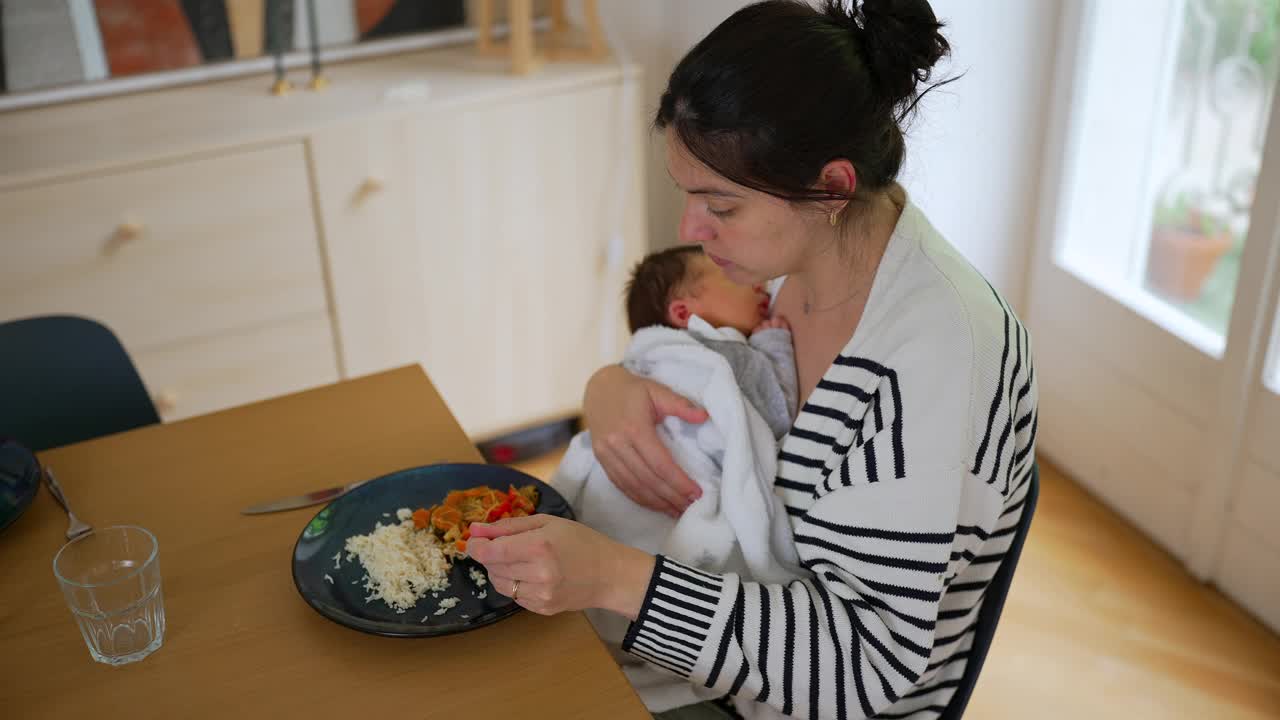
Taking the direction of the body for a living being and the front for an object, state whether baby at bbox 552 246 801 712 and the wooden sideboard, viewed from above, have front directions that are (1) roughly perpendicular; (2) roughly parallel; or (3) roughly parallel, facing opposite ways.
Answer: roughly perpendicular

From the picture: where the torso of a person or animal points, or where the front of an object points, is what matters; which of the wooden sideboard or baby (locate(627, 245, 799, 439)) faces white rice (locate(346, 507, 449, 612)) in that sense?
the wooden sideboard

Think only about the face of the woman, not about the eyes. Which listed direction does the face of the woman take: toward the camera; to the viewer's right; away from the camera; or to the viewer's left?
to the viewer's left

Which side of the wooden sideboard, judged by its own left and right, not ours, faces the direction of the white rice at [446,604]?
front

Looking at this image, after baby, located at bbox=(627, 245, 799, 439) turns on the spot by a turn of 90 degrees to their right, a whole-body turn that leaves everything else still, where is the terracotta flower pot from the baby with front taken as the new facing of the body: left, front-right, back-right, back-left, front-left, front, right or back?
back-left

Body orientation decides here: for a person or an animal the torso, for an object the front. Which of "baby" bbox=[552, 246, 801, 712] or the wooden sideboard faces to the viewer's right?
the baby

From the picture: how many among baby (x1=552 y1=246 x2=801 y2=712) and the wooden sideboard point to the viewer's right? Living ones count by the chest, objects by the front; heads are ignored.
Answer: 1

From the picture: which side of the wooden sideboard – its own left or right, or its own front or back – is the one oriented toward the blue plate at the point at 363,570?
front

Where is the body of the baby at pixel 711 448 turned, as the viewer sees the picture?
to the viewer's right

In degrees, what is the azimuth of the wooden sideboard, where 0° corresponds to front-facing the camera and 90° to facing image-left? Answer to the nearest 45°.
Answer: approximately 0°

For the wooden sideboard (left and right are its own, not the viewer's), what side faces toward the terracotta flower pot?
left

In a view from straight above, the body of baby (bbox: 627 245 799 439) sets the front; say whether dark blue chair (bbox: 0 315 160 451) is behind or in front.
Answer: behind

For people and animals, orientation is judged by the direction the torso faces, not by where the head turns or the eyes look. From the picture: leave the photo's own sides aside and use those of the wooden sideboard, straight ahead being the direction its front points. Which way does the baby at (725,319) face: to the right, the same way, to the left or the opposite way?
to the left
